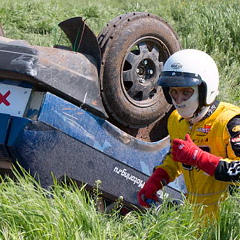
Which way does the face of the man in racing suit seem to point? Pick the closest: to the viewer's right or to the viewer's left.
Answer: to the viewer's left

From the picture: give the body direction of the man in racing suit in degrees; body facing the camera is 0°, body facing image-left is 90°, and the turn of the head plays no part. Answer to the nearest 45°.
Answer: approximately 45°
